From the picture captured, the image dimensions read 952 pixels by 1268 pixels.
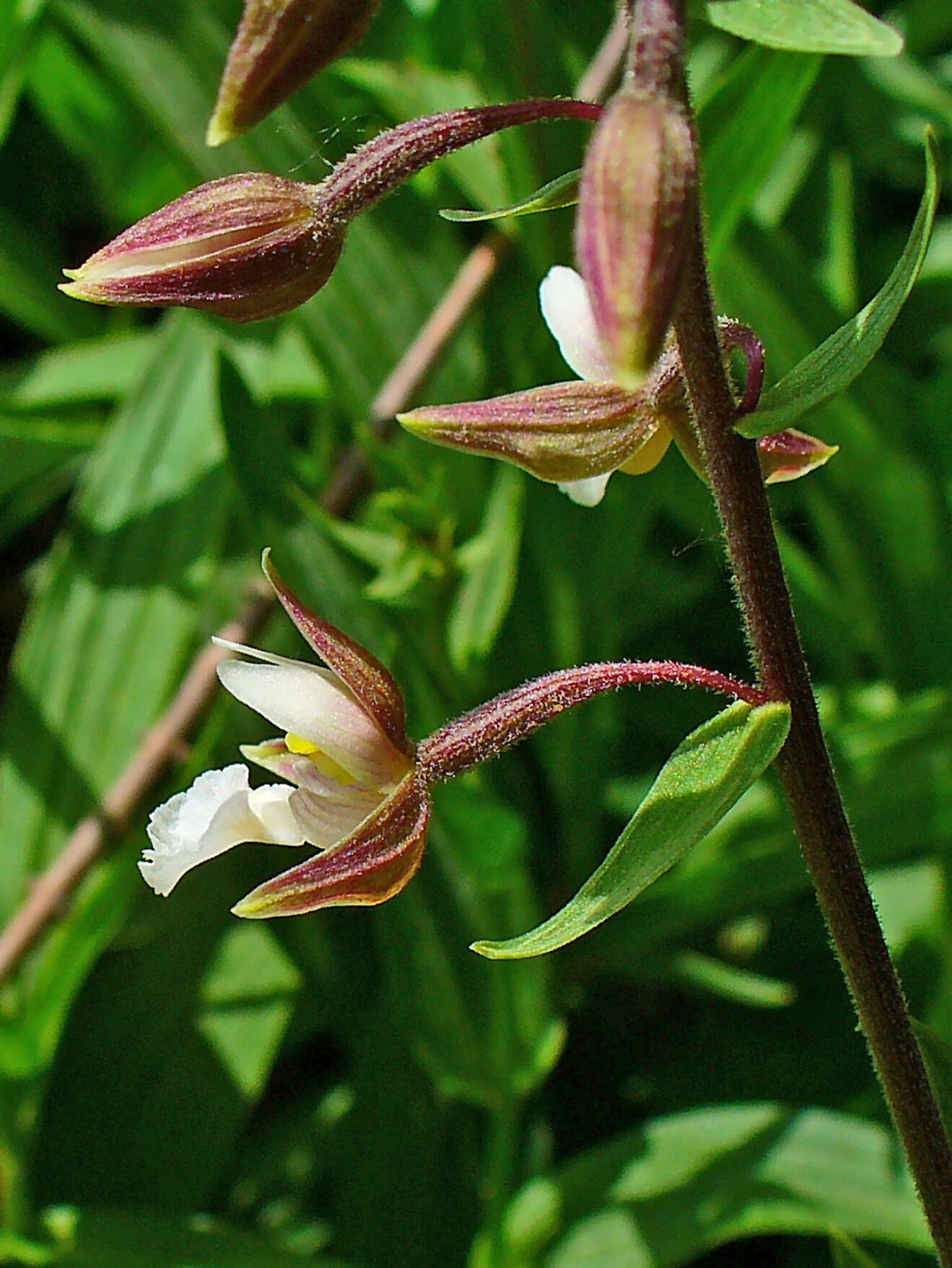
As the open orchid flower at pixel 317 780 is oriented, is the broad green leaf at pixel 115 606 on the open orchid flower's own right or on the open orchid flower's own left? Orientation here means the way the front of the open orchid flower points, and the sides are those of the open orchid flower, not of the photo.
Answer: on the open orchid flower's own right

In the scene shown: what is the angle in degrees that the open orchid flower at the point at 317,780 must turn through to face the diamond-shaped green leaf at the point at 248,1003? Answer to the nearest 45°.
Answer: approximately 90° to its right

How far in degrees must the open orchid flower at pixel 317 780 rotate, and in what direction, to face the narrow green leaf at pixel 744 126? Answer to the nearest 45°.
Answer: approximately 135° to its right

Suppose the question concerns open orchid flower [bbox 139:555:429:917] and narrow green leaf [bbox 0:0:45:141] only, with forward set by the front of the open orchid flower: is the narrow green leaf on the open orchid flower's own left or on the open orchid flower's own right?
on the open orchid flower's own right

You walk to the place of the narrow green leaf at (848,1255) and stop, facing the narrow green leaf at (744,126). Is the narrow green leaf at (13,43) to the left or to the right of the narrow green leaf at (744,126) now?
left

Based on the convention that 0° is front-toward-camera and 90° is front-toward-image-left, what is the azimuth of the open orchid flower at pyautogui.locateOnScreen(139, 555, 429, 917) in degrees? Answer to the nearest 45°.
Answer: approximately 90°

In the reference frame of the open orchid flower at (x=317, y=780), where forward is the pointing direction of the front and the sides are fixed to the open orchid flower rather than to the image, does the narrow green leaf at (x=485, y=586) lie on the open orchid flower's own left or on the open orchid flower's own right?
on the open orchid flower's own right
